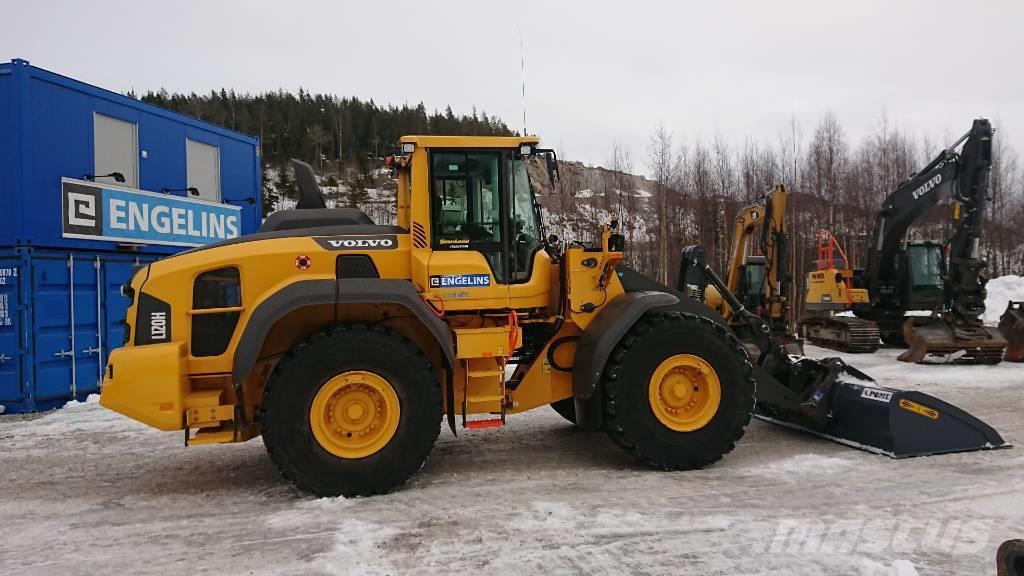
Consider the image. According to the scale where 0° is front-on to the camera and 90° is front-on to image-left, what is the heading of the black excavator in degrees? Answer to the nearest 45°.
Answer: approximately 315°

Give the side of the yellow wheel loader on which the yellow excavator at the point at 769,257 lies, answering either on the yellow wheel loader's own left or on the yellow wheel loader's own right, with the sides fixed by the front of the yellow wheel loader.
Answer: on the yellow wheel loader's own left

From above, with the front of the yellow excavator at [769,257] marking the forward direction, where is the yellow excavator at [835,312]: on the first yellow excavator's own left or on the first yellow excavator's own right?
on the first yellow excavator's own left

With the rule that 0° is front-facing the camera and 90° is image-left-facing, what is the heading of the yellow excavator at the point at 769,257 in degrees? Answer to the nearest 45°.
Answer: approximately 315°

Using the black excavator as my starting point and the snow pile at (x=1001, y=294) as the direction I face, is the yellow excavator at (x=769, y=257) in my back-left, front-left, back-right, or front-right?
back-left

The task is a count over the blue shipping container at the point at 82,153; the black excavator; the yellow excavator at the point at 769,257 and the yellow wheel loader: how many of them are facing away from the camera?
0

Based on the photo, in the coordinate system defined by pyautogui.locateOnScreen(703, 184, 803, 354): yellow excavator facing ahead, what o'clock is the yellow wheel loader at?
The yellow wheel loader is roughly at 2 o'clock from the yellow excavator.

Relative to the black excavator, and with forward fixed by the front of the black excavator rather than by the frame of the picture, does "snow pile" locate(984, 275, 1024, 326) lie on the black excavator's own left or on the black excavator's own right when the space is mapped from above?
on the black excavator's own left

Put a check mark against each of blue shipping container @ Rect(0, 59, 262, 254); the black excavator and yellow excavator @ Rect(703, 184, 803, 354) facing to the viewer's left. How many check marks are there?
0

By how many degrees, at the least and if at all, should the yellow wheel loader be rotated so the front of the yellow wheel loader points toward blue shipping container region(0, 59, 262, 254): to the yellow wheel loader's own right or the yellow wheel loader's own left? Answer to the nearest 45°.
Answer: approximately 135° to the yellow wheel loader's own left

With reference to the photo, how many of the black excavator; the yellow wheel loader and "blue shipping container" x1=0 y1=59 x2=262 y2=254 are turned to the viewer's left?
0

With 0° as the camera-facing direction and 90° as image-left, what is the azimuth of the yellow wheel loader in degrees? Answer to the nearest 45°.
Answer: approximately 270°
